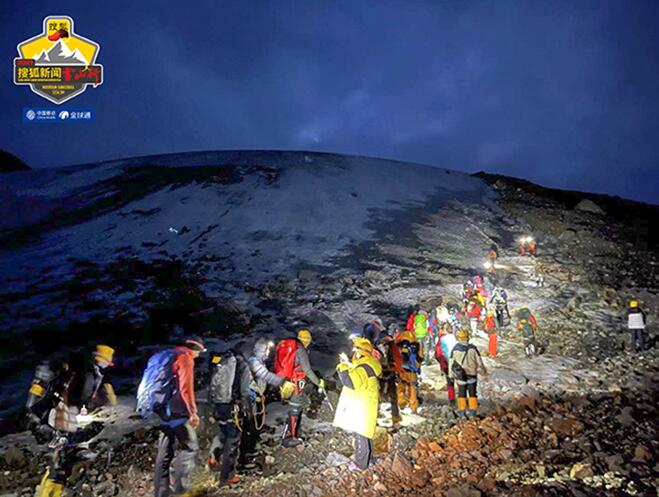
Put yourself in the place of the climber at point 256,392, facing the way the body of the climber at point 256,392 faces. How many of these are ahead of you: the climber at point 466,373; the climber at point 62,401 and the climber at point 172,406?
1

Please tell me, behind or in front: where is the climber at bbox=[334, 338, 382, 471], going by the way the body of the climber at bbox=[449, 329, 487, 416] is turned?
behind

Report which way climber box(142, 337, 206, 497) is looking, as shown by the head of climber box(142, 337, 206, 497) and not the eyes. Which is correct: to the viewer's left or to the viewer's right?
to the viewer's right

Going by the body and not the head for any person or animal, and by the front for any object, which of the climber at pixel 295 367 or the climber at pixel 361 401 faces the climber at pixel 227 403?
the climber at pixel 361 401

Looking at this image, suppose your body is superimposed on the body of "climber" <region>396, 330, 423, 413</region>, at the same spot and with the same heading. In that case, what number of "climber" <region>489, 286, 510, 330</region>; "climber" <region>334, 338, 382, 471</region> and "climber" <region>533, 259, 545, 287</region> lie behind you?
1

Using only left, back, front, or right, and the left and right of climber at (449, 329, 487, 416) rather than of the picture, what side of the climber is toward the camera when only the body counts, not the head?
back

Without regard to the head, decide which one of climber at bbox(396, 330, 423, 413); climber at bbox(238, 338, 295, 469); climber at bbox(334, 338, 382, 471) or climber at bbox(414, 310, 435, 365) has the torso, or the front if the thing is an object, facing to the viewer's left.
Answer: climber at bbox(334, 338, 382, 471)

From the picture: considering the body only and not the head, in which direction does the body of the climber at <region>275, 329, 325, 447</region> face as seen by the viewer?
to the viewer's right

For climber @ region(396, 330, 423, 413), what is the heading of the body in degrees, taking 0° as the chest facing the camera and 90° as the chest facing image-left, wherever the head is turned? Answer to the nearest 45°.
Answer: approximately 180°

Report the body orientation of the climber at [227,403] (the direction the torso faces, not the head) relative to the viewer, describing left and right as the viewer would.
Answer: facing away from the viewer and to the right of the viewer

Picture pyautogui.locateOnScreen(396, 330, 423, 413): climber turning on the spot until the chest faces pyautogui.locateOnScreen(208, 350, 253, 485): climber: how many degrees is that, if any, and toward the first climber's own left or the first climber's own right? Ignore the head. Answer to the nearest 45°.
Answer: approximately 135° to the first climber's own left

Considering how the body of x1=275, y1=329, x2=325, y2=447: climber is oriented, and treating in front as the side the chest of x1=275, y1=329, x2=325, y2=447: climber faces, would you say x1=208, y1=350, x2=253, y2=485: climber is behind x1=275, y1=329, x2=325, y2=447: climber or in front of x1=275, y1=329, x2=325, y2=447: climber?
behind

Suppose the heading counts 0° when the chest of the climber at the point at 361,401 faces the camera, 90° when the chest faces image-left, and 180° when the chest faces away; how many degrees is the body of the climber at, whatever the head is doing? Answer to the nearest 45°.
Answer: approximately 90°
